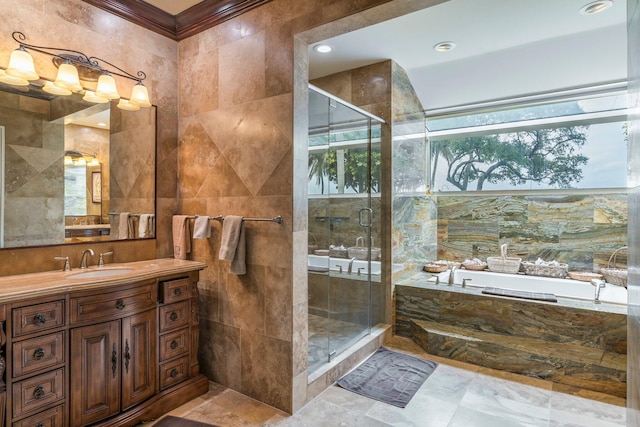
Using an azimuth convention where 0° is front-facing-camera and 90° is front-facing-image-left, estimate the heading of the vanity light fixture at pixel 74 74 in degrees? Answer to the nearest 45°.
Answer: approximately 315°

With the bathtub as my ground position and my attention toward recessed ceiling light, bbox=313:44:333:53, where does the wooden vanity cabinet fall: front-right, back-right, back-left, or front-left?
front-left

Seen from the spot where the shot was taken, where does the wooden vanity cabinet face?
facing the viewer and to the right of the viewer

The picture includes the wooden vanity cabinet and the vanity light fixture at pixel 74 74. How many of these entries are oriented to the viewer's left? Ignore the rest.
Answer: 0

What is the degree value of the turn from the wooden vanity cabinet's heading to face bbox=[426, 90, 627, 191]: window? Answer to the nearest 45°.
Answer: approximately 45° to its left

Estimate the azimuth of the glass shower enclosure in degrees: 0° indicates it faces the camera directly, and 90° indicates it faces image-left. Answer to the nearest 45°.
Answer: approximately 315°

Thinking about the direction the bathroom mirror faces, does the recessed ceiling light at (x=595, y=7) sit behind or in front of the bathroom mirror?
in front

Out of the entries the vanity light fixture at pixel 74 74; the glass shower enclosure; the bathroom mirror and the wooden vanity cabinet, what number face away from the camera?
0

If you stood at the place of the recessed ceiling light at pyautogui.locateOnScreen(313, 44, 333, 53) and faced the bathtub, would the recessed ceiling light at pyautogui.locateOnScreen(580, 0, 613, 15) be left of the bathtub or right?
right

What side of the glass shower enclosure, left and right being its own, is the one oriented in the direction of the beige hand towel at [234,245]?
right

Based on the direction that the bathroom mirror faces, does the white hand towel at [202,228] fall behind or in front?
in front

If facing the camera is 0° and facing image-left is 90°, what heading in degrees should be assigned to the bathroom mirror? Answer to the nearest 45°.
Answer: approximately 315°
